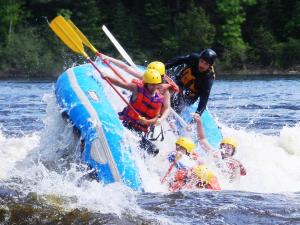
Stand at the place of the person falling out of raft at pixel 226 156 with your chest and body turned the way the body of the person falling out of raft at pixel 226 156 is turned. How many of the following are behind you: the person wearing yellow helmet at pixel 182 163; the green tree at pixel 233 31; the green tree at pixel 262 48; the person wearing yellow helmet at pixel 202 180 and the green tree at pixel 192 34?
3

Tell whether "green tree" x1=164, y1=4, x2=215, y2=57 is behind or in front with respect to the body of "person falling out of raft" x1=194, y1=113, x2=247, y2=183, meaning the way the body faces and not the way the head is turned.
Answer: behind

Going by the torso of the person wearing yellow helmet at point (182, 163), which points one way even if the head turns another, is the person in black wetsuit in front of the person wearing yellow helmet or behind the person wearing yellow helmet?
behind

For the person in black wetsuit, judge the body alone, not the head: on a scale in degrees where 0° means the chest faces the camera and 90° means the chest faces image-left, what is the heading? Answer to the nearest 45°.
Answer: approximately 45°

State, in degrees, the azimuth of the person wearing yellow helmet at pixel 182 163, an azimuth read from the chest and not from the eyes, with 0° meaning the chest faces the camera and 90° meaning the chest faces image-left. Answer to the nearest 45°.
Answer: approximately 45°
